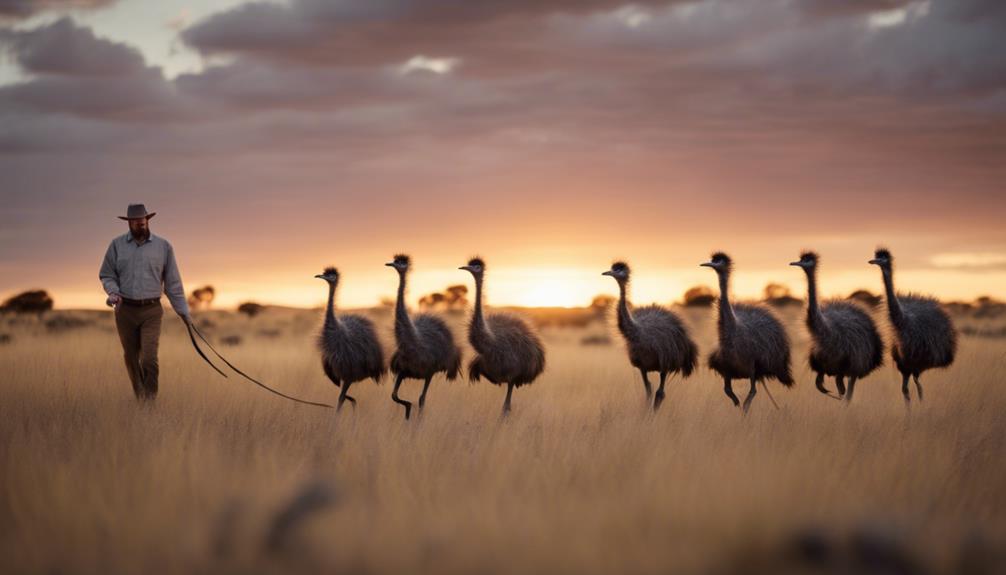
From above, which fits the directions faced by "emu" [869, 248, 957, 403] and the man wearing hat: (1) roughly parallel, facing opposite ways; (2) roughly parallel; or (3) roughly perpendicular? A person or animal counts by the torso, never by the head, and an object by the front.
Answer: roughly perpendicular

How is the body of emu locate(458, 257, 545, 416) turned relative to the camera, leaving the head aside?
to the viewer's left

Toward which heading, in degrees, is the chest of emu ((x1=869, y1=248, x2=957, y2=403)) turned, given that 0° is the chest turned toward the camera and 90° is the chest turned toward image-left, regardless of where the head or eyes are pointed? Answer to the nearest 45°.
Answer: approximately 45°

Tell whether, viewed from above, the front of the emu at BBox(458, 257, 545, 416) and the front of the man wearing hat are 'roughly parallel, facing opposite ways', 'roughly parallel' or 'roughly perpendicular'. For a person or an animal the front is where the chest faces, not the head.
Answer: roughly perpendicular

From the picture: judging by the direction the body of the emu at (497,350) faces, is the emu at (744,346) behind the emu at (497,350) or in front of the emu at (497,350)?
behind

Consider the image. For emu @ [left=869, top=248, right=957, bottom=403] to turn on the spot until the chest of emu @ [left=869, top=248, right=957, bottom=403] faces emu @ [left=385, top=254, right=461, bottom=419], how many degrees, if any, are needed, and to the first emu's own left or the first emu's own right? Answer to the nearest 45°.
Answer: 0° — it already faces it

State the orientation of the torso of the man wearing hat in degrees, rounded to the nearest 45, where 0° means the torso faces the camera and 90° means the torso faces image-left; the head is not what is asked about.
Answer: approximately 0°

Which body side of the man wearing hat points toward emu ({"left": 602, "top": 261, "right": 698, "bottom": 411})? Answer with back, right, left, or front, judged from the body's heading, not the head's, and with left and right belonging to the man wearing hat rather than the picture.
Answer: left

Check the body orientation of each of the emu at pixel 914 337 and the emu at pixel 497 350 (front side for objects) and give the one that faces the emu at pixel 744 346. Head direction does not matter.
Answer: the emu at pixel 914 337

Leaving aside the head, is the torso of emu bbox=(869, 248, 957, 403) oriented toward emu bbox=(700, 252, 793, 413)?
yes

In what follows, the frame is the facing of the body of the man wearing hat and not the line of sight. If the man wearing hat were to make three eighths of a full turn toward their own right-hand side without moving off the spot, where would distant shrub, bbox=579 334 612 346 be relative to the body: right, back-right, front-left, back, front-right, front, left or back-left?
right
